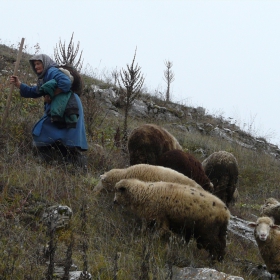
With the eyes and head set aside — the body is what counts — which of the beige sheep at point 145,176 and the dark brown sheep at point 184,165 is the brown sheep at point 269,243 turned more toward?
the beige sheep

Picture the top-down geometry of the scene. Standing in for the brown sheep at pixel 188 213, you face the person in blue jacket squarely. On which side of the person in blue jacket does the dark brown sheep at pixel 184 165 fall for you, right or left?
right

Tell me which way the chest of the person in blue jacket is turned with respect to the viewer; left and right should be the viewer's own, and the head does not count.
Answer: facing to the left of the viewer

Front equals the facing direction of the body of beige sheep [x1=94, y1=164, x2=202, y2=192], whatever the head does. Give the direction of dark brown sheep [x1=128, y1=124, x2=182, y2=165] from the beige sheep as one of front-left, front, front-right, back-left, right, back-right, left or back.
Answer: right

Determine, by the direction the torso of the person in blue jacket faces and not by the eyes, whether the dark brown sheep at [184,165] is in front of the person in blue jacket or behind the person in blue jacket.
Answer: behind

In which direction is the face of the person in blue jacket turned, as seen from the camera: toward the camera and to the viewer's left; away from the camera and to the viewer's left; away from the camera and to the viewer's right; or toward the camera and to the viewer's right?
toward the camera and to the viewer's left

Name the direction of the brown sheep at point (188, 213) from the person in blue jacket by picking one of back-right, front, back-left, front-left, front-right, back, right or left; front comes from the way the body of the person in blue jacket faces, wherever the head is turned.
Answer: back-left

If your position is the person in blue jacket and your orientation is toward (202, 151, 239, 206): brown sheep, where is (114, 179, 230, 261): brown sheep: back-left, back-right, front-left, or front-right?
front-right

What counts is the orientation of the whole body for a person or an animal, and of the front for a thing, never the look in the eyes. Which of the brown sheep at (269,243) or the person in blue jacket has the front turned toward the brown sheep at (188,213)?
the brown sheep at (269,243)

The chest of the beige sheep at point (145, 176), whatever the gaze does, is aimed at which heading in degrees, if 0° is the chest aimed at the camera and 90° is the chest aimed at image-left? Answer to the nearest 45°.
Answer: approximately 90°

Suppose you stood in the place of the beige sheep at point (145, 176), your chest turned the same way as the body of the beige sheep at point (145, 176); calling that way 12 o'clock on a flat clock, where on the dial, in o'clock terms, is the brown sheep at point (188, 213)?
the brown sheep at point (188, 213) is roughly at 8 o'clock from the beige sheep at point (145, 176).

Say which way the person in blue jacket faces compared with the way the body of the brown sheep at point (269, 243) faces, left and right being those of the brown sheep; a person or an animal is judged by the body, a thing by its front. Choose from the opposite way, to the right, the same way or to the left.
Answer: the same way
